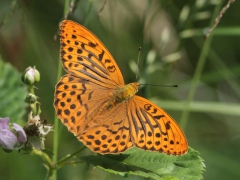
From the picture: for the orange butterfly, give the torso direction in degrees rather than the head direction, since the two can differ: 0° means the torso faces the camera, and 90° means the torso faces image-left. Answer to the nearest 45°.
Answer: approximately 225°
